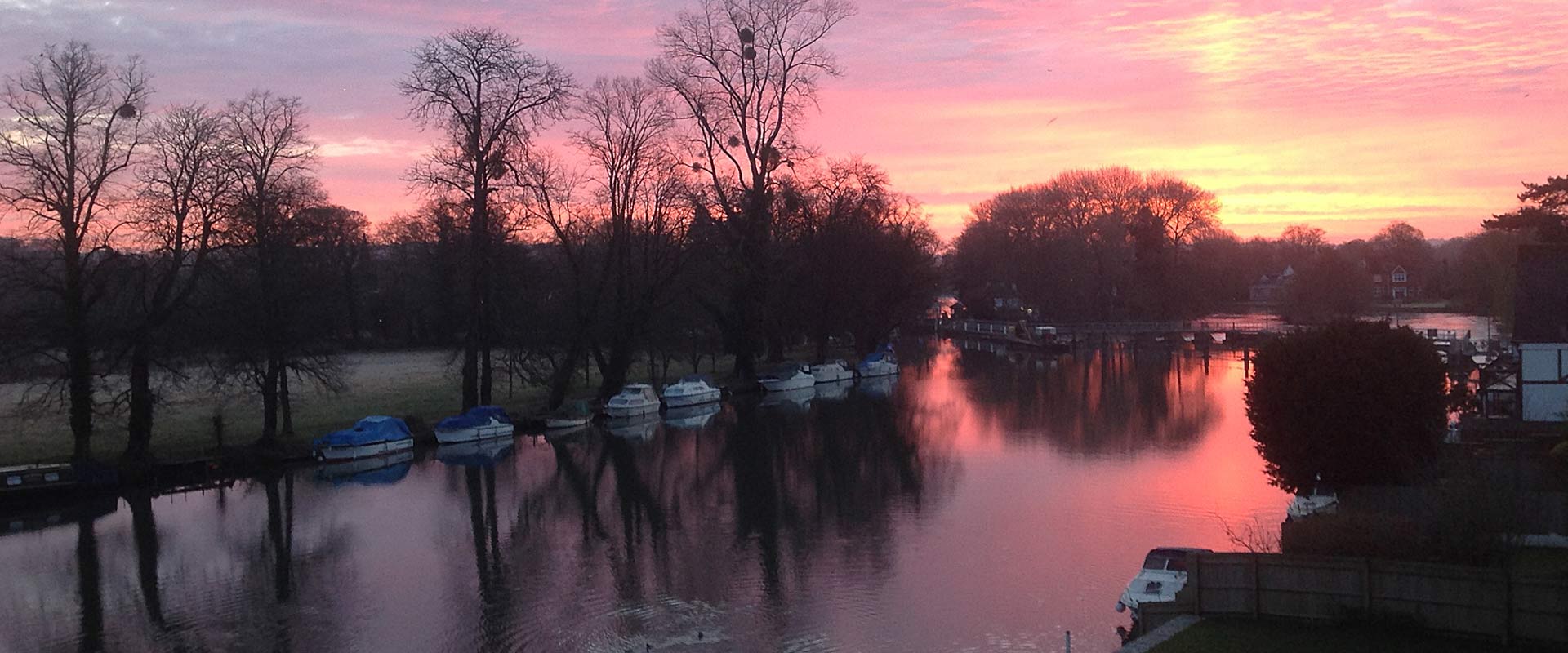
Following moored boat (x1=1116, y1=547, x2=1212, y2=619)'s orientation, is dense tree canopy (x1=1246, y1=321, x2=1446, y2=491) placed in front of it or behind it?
behind

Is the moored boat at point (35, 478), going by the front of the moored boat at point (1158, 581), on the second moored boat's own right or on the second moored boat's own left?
on the second moored boat's own right

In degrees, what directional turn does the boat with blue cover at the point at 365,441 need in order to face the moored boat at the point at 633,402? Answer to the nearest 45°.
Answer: approximately 180°

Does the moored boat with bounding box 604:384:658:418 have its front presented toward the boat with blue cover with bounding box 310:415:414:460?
yes

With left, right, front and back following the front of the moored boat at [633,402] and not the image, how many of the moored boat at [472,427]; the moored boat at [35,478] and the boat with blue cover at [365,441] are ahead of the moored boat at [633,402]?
3

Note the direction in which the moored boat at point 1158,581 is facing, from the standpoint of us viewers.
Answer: facing the viewer and to the left of the viewer
